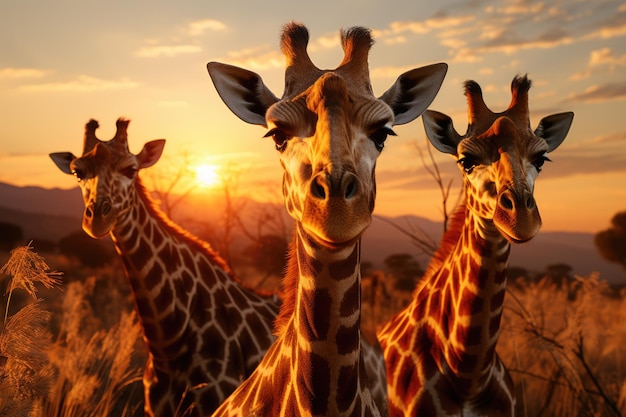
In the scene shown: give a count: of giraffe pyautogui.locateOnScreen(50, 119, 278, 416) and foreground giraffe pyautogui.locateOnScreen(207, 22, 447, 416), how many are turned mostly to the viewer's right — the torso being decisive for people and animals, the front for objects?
0

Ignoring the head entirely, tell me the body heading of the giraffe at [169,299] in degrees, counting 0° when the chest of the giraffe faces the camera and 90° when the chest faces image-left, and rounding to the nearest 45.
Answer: approximately 45°

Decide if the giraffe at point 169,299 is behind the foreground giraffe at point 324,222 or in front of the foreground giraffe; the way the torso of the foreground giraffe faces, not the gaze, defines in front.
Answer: behind

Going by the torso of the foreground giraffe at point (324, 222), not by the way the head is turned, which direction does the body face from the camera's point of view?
toward the camera

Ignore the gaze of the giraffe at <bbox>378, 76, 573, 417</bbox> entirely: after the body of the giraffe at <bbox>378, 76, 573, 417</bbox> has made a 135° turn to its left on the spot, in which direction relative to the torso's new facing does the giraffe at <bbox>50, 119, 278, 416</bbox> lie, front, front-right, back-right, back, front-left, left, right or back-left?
left

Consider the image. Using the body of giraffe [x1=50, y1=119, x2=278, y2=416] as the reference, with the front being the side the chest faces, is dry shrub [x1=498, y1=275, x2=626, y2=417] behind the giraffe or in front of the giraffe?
behind

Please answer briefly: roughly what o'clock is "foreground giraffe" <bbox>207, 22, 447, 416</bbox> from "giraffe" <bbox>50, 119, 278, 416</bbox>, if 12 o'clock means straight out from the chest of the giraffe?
The foreground giraffe is roughly at 10 o'clock from the giraffe.

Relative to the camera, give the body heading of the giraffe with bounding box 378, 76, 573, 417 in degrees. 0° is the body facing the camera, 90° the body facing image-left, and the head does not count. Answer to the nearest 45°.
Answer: approximately 315°
